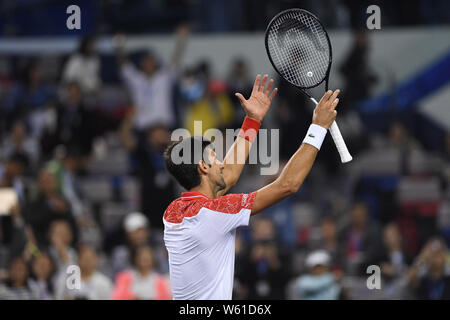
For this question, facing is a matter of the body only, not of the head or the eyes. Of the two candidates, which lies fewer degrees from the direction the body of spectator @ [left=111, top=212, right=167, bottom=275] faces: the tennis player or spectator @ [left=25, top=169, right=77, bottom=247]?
the tennis player

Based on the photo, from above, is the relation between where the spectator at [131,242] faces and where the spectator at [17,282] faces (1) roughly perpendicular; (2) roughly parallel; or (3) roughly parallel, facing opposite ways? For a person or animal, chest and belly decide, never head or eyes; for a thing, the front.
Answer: roughly parallel

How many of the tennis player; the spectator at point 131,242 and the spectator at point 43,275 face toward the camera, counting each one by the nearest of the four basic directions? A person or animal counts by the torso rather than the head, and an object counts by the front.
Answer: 2

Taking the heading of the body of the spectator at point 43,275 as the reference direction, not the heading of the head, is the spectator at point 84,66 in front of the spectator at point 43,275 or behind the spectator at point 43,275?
behind

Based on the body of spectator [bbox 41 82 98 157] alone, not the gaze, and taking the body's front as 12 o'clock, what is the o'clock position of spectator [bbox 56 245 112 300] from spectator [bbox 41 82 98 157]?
spectator [bbox 56 245 112 300] is roughly at 12 o'clock from spectator [bbox 41 82 98 157].

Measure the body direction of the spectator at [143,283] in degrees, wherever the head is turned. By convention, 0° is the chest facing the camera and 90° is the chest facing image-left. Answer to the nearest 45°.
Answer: approximately 0°

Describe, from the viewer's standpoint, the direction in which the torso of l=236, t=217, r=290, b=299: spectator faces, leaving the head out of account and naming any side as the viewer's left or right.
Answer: facing the viewer

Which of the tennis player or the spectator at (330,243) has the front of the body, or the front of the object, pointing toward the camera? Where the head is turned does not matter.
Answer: the spectator

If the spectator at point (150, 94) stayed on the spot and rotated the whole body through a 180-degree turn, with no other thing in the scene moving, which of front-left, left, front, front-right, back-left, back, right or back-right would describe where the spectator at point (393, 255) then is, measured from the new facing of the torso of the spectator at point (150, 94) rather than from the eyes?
back-right

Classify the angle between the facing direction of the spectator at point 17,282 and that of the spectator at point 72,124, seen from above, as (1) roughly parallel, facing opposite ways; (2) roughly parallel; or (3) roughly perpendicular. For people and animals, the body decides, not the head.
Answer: roughly parallel

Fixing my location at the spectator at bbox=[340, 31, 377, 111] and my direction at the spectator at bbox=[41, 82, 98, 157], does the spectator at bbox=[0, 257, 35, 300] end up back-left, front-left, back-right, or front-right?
front-left

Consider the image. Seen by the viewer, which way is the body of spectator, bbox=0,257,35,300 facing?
toward the camera

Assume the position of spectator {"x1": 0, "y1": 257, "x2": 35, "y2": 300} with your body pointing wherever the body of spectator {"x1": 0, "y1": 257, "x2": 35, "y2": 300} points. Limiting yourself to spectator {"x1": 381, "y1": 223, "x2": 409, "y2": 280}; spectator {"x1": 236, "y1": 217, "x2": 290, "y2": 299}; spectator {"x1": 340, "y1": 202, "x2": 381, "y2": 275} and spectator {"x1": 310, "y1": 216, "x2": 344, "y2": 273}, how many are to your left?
4

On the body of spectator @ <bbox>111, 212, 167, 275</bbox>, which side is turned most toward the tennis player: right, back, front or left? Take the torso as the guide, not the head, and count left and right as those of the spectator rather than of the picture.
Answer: front

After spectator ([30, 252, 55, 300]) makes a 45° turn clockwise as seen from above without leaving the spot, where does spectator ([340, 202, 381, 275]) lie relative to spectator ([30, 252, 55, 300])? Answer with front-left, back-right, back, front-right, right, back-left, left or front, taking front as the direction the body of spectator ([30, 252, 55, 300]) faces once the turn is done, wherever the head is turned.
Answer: back-left

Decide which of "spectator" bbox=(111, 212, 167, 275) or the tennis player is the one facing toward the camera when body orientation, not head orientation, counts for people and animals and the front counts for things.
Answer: the spectator
